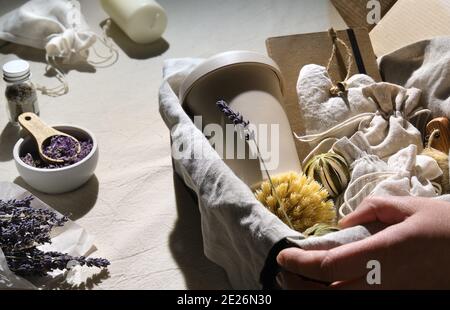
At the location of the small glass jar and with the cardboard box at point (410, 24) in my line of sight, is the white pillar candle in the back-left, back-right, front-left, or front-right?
front-left

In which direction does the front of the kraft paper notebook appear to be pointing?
toward the camera

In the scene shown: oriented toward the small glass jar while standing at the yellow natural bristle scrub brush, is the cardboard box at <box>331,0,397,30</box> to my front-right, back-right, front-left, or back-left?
front-right

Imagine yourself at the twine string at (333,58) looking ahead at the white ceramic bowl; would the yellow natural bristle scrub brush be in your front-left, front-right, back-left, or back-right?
front-left

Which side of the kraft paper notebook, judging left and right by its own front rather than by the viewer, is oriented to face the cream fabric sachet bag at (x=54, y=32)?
right
